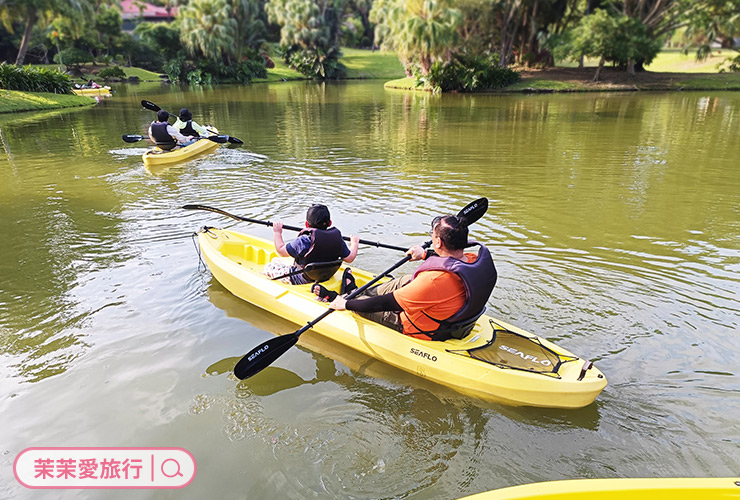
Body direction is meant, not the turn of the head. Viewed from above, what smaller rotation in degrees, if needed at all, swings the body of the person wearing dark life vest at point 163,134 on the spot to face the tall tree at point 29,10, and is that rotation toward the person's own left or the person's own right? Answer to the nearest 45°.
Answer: approximately 45° to the person's own left

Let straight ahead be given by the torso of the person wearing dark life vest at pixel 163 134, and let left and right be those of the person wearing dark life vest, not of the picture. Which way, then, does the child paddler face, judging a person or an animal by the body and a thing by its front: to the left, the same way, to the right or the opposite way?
to the left

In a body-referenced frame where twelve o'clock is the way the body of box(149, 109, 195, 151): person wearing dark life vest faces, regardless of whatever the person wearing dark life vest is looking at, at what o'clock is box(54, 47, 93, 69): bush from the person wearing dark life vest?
The bush is roughly at 10 o'clock from the person wearing dark life vest.

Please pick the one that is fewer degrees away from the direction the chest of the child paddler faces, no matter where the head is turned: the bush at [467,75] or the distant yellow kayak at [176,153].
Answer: the distant yellow kayak

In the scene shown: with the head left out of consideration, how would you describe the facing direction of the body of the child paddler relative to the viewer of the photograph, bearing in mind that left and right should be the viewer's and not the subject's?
facing away from the viewer and to the left of the viewer

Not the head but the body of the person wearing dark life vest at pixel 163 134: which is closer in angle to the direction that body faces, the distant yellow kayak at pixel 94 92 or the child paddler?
the distant yellow kayak

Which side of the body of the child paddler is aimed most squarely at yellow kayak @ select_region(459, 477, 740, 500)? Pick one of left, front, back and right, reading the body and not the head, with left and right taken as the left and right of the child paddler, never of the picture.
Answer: back

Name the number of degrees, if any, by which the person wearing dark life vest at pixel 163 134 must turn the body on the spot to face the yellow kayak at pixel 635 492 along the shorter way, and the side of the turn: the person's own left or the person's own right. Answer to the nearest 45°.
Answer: approximately 135° to the person's own right

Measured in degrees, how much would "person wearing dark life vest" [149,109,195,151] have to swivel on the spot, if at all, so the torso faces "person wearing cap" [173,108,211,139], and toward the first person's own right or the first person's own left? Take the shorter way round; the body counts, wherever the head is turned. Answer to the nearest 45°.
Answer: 0° — they already face them

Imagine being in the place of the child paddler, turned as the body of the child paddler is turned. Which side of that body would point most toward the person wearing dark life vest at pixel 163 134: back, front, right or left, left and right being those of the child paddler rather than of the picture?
front

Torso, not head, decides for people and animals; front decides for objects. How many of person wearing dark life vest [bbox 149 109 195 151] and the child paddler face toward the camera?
0

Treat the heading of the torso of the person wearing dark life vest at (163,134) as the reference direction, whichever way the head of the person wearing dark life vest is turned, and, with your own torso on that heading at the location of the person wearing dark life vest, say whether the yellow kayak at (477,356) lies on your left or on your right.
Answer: on your right

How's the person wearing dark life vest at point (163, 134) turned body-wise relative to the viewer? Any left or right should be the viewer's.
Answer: facing away from the viewer and to the right of the viewer
